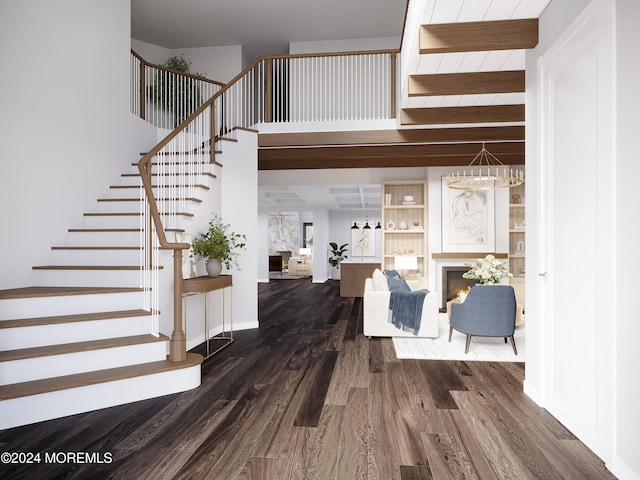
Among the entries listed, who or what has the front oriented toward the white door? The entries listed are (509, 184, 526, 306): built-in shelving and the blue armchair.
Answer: the built-in shelving

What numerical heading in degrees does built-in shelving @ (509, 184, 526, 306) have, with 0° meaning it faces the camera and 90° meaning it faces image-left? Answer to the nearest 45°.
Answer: approximately 0°

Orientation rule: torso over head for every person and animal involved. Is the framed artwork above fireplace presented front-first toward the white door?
yes

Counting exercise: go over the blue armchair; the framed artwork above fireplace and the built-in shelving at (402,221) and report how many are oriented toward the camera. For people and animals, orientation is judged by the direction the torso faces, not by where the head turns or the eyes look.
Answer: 2

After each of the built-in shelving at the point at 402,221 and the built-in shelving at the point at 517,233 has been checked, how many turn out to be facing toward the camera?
2

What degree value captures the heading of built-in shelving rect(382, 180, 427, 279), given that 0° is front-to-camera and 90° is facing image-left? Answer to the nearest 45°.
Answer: approximately 0°

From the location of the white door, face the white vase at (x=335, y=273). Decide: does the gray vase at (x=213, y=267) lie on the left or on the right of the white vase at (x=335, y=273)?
left

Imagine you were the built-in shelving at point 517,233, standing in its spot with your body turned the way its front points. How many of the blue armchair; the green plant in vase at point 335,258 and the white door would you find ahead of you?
2

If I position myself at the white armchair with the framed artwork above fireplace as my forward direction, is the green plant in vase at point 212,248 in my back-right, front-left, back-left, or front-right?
back-left

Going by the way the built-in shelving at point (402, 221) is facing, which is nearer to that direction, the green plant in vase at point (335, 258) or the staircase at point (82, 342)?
the staircase
